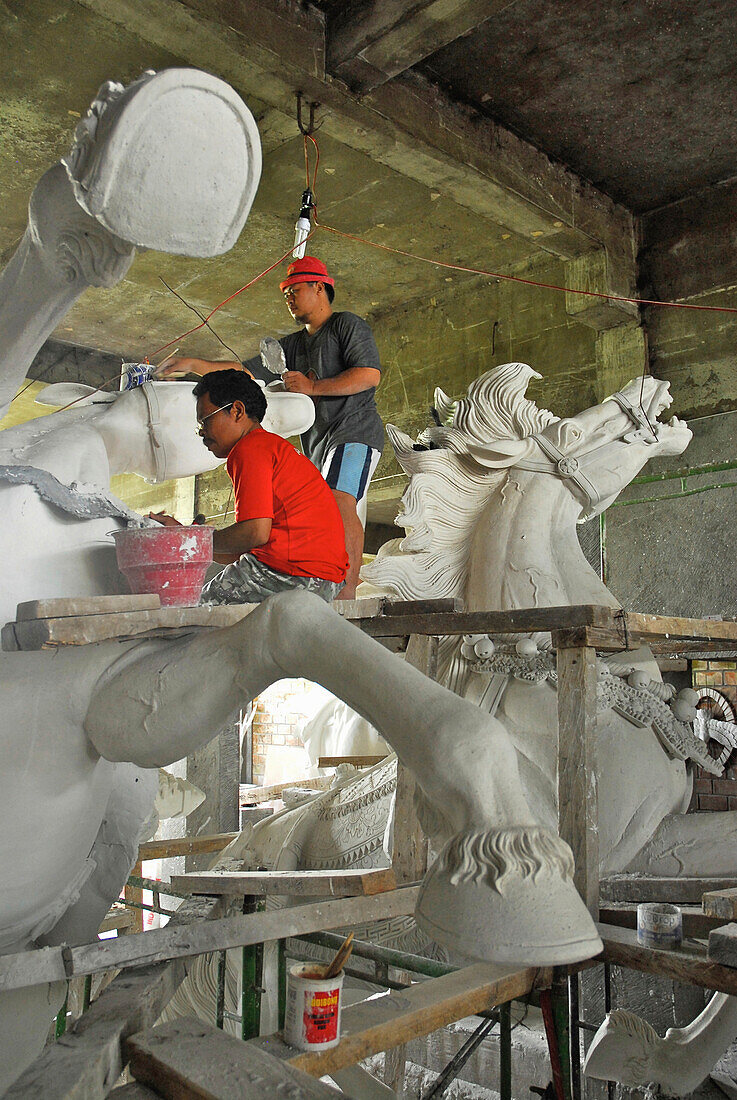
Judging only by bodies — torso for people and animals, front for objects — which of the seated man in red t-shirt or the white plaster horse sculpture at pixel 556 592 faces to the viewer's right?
the white plaster horse sculpture

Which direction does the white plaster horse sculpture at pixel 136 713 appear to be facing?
to the viewer's right

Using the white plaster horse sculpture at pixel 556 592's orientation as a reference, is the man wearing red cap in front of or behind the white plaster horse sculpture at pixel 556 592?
behind

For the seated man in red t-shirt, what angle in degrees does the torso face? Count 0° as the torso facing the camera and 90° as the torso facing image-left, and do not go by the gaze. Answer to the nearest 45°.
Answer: approximately 90°

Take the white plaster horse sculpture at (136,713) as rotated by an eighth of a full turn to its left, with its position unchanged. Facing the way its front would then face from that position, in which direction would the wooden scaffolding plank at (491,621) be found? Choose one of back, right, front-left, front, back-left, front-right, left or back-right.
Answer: front

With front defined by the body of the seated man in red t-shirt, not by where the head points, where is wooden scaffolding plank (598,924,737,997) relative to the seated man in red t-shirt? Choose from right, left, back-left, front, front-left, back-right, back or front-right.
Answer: back-left

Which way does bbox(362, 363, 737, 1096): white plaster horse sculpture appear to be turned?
to the viewer's right

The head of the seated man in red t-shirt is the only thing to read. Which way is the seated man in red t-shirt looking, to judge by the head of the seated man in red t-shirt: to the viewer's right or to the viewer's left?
to the viewer's left

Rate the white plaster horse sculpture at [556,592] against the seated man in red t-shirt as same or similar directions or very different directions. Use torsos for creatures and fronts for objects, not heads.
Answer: very different directions
